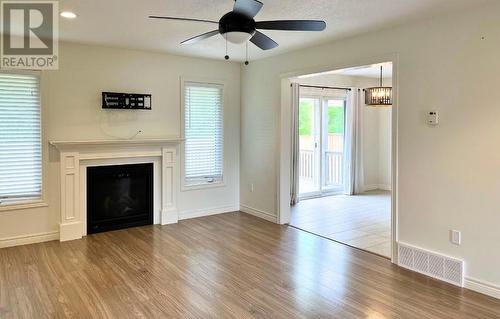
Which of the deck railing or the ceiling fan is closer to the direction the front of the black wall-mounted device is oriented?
the ceiling fan

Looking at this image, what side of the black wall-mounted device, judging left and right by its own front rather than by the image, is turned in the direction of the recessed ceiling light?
front

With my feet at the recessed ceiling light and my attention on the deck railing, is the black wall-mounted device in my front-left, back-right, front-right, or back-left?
front-left

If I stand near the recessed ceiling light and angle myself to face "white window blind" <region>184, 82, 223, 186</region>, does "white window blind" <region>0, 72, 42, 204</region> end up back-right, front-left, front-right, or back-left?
front-left

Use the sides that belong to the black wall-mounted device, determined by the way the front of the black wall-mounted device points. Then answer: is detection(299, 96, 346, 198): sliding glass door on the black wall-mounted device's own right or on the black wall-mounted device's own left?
on the black wall-mounted device's own left

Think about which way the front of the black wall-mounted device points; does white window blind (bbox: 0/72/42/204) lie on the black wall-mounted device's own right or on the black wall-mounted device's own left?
on the black wall-mounted device's own right

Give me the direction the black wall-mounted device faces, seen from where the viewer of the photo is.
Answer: facing the viewer

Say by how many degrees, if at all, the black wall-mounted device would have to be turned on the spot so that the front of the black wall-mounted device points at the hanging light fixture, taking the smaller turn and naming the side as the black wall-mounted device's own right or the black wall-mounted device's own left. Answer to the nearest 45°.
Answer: approximately 90° to the black wall-mounted device's own left

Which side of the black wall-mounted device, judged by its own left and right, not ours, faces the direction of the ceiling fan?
front

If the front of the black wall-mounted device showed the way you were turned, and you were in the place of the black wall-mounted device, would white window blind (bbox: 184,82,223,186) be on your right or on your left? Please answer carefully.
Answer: on your left

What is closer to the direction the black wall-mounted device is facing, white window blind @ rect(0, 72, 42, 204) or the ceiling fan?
the ceiling fan

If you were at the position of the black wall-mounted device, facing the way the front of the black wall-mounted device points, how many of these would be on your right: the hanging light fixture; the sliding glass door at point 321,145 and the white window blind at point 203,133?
0
